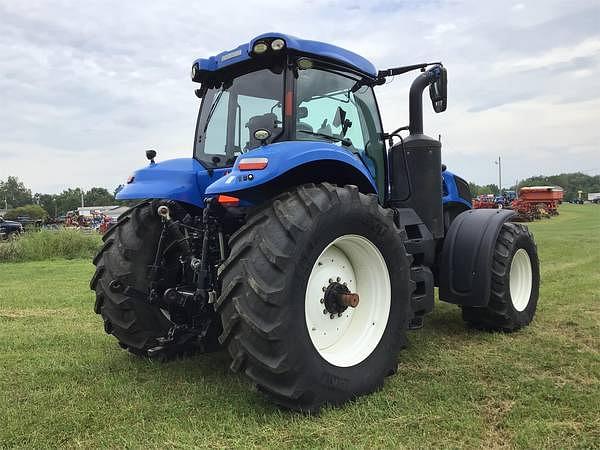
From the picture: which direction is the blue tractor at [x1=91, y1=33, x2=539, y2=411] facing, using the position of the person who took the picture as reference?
facing away from the viewer and to the right of the viewer
